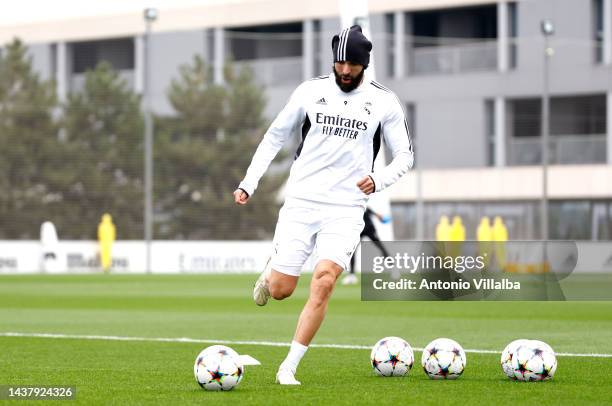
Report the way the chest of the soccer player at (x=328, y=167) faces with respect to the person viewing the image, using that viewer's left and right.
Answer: facing the viewer

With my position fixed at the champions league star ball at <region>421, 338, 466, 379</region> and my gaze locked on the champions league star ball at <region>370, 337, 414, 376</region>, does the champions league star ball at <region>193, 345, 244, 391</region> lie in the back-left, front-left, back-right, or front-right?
front-left

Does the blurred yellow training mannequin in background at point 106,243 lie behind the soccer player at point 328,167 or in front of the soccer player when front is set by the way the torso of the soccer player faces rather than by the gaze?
behind

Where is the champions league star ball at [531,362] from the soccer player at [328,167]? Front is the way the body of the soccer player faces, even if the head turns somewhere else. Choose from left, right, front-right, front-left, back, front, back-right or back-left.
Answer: left
